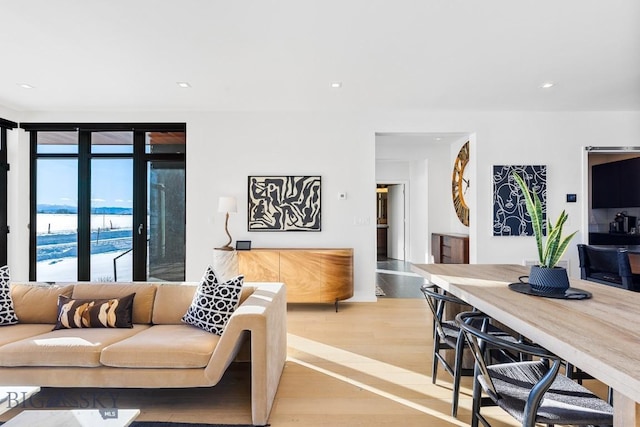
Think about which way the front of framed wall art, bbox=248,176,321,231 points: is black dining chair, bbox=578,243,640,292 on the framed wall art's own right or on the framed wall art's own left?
on the framed wall art's own left

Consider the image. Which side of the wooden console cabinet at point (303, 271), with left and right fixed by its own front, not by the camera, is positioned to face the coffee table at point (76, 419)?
front

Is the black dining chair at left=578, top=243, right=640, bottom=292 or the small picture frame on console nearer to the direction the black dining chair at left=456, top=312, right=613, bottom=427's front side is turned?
the black dining chair

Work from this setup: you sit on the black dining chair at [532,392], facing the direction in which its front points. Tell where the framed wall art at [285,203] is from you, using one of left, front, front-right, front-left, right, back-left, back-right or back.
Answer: left

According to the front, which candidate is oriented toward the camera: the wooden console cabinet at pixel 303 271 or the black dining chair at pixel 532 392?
the wooden console cabinet

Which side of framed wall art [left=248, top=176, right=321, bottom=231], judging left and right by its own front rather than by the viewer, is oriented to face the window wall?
right

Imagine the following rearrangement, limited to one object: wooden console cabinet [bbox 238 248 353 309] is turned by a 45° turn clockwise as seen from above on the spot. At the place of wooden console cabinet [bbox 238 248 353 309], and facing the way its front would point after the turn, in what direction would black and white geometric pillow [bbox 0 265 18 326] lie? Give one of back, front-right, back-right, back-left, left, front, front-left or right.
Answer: front

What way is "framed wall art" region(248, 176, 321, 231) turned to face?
toward the camera

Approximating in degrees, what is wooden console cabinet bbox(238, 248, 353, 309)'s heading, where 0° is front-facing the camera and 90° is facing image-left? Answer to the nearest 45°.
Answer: approximately 0°

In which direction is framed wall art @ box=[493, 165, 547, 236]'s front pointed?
toward the camera

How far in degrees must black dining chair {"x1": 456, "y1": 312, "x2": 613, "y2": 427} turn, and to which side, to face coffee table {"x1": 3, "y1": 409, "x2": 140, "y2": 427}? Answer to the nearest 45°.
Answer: approximately 180°

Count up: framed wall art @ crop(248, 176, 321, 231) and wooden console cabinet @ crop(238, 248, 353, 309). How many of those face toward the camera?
2

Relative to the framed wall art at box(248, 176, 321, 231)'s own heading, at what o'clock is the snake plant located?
The snake plant is roughly at 11 o'clock from the framed wall art.

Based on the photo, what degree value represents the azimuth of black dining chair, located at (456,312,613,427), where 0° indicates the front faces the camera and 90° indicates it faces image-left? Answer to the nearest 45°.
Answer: approximately 225°

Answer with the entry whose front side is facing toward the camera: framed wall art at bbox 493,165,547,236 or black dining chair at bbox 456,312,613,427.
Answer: the framed wall art

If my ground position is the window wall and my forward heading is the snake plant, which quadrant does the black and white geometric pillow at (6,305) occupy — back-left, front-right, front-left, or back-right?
front-right
